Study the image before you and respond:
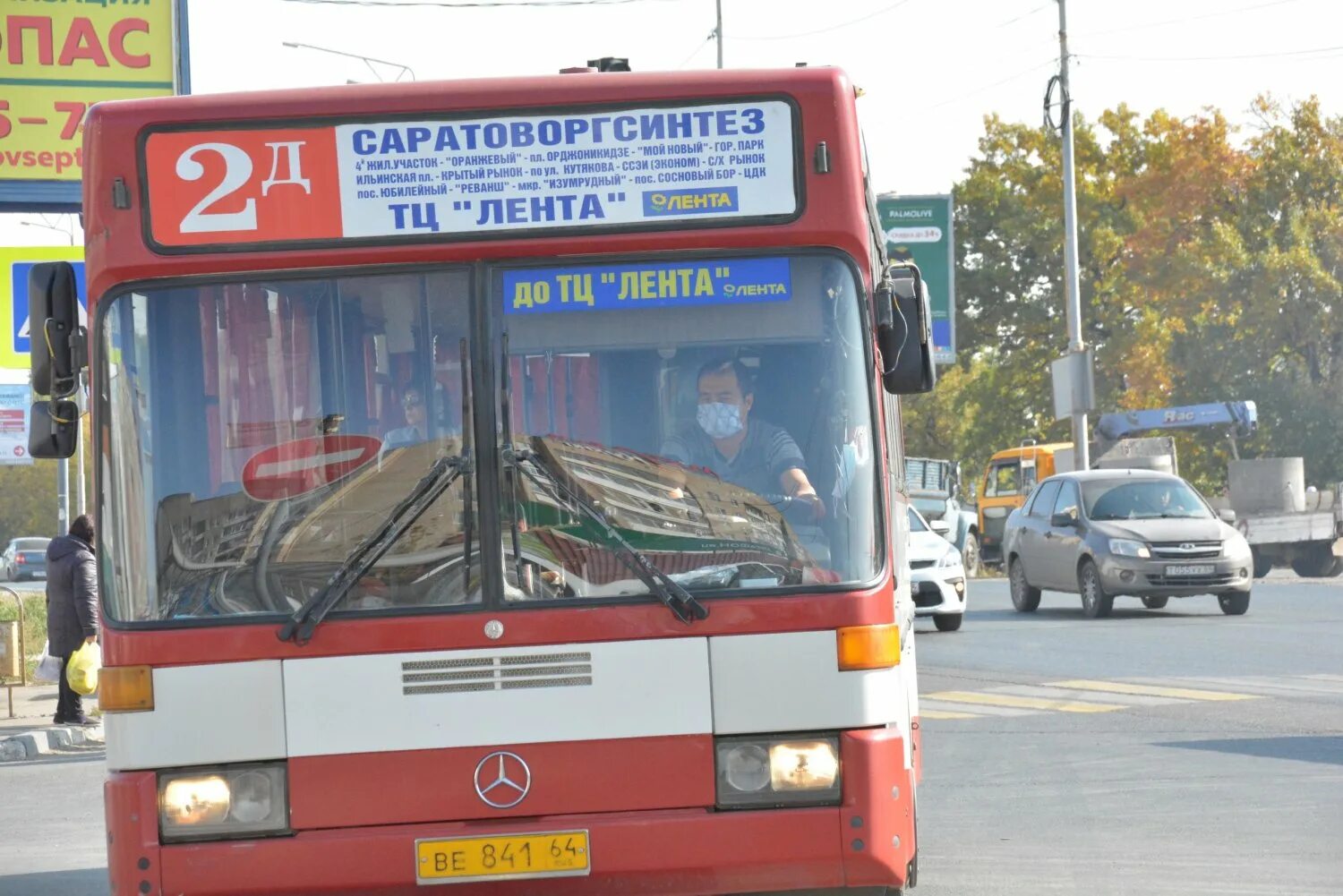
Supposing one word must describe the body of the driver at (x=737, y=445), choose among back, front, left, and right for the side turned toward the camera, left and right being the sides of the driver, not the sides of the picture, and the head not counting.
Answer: front

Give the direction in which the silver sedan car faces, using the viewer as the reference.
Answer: facing the viewer and to the right of the viewer

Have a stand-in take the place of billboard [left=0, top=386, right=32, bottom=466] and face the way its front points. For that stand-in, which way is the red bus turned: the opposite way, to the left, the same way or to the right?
the same way

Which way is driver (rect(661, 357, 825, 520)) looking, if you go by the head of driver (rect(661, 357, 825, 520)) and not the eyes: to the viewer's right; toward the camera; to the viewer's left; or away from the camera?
toward the camera

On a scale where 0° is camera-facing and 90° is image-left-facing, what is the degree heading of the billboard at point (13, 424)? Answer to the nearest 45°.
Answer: approximately 0°

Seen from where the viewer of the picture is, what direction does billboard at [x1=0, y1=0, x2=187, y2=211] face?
facing the viewer

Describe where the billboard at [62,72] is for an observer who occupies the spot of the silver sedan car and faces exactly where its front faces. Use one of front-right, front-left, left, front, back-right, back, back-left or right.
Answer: right

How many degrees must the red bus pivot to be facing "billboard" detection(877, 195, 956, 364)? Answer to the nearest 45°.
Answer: approximately 180°

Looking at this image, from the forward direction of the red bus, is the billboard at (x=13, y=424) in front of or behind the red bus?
behind

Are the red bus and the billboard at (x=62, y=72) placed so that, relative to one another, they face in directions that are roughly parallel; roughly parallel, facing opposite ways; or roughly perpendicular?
roughly parallel

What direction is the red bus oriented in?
toward the camera
